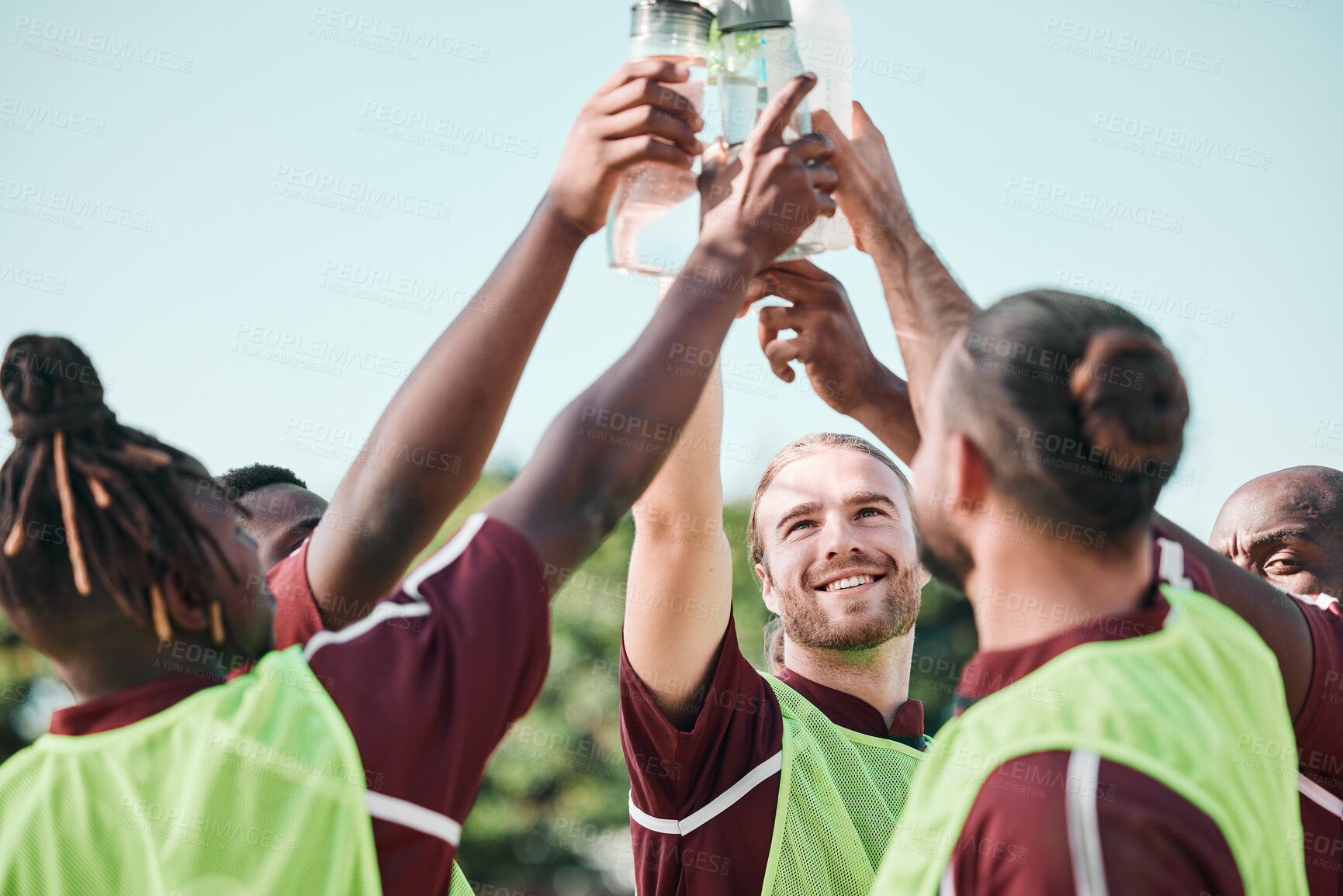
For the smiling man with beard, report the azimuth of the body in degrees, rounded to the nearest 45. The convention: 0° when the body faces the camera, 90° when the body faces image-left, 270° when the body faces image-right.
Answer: approximately 315°
